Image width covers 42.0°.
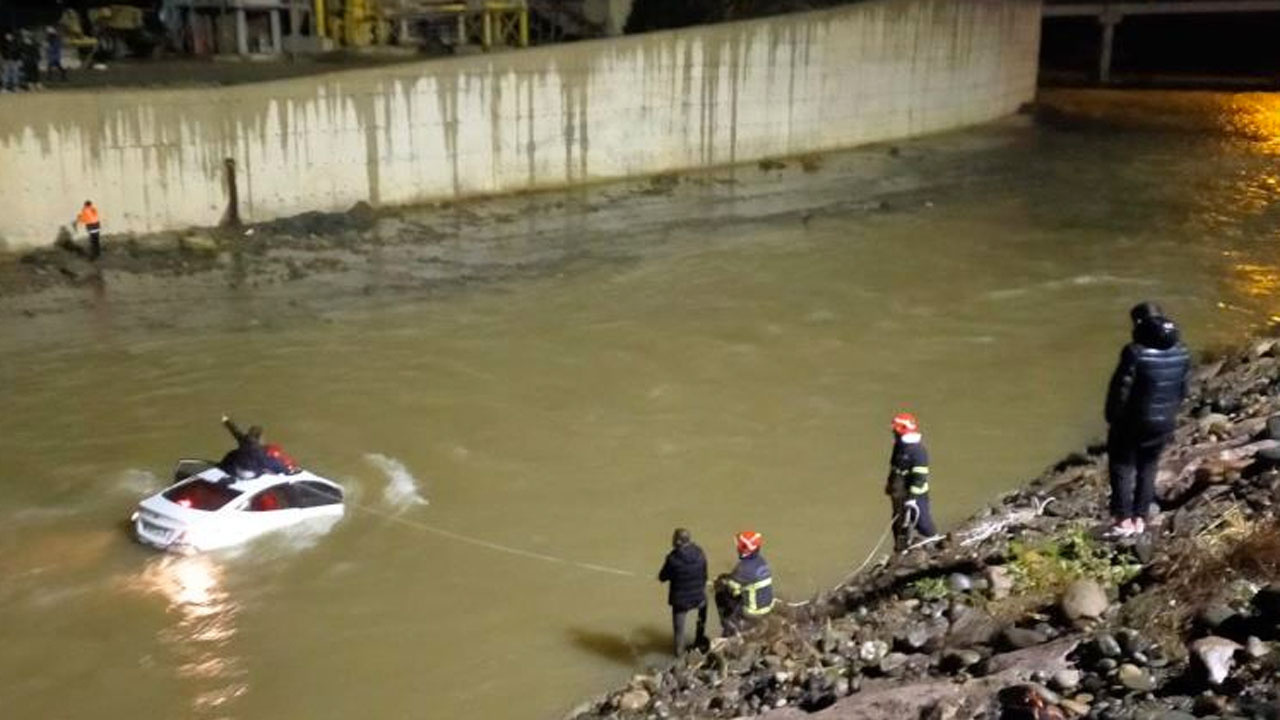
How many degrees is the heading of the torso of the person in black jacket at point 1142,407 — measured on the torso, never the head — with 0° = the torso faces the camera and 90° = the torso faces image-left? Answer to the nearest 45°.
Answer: approximately 135°

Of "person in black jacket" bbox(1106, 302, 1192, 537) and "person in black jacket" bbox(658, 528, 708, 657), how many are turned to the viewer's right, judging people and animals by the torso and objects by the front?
0

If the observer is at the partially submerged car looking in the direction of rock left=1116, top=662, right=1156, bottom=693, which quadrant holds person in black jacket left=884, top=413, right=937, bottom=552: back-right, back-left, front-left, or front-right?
front-left

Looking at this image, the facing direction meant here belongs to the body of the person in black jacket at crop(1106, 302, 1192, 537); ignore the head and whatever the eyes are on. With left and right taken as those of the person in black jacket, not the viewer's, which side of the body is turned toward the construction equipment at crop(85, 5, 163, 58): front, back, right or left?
front

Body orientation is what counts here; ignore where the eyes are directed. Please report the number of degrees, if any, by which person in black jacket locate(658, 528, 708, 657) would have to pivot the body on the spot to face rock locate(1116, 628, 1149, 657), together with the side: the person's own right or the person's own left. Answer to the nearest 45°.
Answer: approximately 180°

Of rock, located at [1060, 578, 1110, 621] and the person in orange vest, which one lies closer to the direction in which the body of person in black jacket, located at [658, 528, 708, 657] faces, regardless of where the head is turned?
the person in orange vest

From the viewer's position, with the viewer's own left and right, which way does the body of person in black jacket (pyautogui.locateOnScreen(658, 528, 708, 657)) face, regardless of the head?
facing away from the viewer and to the left of the viewer

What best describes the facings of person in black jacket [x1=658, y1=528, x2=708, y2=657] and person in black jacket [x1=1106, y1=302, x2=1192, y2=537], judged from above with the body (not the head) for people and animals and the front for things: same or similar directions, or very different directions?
same or similar directions

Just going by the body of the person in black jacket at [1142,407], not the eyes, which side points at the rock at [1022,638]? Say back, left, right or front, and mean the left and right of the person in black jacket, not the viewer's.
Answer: left

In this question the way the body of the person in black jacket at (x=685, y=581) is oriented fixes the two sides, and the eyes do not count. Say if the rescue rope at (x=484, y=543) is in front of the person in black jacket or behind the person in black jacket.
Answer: in front

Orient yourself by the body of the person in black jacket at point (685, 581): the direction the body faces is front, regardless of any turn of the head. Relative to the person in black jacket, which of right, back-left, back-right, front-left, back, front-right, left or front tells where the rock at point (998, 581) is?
back

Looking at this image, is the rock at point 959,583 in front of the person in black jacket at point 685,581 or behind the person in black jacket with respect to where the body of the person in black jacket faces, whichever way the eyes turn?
behind
